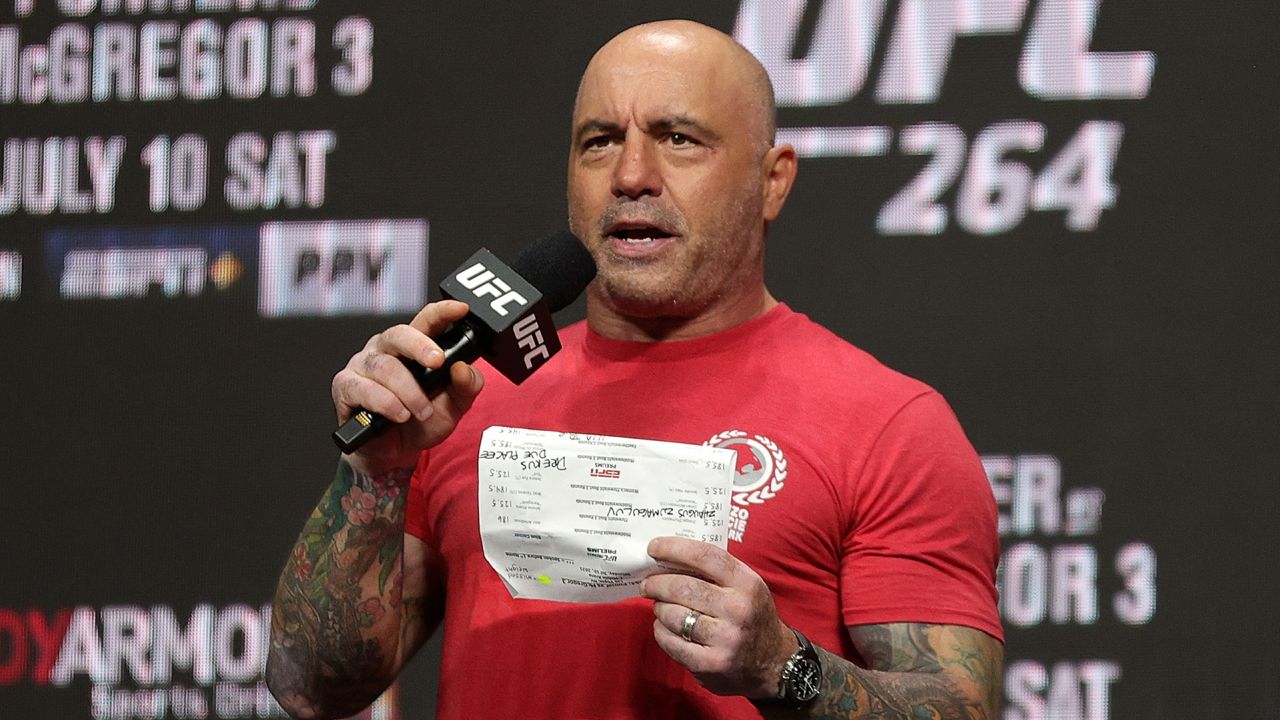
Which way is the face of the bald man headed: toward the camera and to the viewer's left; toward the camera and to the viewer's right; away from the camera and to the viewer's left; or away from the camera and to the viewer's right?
toward the camera and to the viewer's left

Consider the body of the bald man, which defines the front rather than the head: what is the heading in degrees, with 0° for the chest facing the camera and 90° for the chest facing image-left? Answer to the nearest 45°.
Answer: approximately 45°
